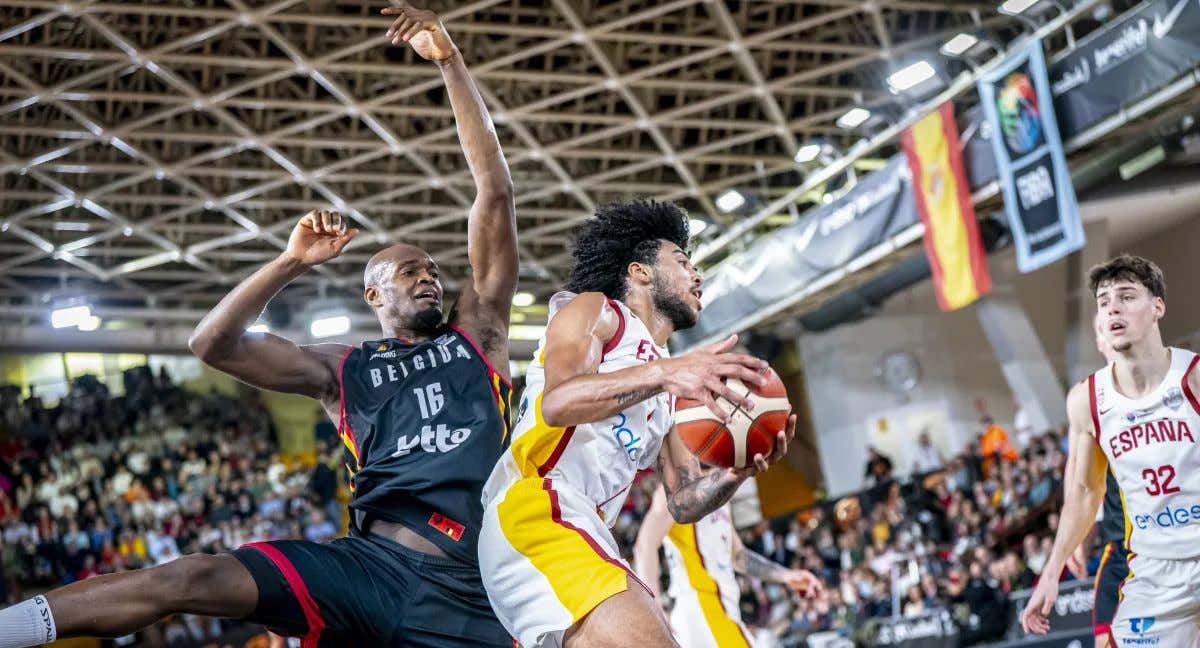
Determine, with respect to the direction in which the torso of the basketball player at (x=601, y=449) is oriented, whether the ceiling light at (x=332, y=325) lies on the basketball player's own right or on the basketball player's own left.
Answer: on the basketball player's own left

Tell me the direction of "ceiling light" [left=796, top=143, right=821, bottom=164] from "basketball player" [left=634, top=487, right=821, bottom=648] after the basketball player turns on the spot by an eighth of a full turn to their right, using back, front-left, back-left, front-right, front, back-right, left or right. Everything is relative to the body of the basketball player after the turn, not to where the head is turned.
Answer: back

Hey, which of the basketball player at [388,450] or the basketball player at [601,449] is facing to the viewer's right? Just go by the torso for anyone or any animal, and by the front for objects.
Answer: the basketball player at [601,449]

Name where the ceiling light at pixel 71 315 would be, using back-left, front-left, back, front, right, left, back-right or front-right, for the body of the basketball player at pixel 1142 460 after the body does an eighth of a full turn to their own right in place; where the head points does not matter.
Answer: right

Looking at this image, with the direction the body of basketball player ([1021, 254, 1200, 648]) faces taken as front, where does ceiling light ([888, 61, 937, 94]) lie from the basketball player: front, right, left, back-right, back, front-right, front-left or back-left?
back

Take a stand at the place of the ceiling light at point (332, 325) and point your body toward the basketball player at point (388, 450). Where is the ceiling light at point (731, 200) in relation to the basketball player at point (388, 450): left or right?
left

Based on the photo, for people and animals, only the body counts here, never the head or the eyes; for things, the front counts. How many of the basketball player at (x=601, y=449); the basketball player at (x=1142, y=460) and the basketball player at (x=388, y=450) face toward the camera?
2

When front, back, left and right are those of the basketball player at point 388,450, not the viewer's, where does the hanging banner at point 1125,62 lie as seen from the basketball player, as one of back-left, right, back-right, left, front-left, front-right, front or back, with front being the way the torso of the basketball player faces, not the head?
back-left

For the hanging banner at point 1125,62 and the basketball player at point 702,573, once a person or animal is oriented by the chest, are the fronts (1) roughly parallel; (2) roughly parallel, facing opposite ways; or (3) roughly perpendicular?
roughly perpendicular

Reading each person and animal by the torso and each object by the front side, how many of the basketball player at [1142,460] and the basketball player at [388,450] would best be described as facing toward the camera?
2

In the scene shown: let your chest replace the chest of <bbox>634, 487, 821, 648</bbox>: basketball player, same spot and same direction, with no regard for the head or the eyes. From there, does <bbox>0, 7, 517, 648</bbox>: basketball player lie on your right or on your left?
on your right

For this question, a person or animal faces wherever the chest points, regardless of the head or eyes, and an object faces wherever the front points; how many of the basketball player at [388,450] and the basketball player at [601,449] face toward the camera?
1

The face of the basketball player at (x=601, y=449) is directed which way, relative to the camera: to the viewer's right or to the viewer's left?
to the viewer's right

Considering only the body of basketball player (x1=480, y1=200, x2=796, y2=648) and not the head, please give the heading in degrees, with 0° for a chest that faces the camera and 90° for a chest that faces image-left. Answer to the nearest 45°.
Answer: approximately 270°

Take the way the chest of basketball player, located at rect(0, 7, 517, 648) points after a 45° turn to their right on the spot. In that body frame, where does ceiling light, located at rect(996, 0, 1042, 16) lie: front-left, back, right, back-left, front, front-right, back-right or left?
back

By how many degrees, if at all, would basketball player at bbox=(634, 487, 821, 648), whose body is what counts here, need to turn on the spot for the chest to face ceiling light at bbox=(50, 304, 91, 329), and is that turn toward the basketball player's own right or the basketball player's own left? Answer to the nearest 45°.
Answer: approximately 180°
